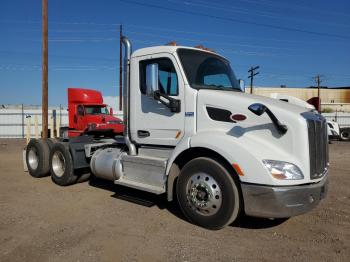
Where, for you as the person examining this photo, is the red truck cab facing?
facing the viewer and to the right of the viewer

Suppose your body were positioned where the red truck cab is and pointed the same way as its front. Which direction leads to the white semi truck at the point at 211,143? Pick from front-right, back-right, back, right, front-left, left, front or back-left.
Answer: front-right

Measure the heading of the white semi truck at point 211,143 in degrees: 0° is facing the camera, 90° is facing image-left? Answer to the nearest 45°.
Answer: approximately 315°

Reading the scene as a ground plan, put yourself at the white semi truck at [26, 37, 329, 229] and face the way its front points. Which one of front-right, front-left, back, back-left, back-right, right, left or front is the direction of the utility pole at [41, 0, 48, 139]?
back

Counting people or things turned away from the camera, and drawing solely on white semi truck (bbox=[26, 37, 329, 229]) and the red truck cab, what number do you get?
0

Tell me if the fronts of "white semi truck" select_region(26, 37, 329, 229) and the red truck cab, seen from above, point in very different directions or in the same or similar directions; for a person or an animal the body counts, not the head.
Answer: same or similar directions

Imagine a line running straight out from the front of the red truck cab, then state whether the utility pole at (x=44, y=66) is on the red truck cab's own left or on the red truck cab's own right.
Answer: on the red truck cab's own right

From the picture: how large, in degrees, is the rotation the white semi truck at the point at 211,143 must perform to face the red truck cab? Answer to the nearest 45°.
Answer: approximately 180°
